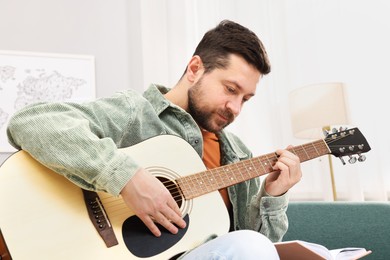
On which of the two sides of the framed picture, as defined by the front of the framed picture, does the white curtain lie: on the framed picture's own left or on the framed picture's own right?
on the framed picture's own left

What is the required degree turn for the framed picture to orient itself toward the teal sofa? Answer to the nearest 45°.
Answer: approximately 45° to its left

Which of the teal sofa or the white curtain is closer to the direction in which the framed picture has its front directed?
the teal sofa

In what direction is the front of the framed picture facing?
toward the camera

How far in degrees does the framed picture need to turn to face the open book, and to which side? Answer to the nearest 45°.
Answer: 0° — it already faces it

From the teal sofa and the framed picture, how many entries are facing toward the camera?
2

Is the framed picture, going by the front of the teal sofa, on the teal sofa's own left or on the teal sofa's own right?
on the teal sofa's own right

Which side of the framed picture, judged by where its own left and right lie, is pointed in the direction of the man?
front
